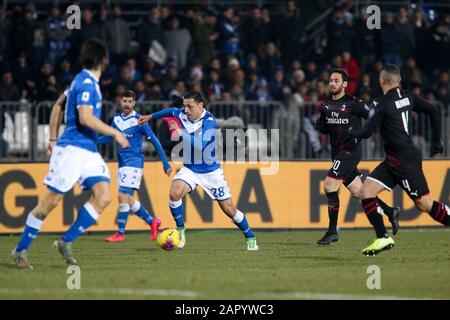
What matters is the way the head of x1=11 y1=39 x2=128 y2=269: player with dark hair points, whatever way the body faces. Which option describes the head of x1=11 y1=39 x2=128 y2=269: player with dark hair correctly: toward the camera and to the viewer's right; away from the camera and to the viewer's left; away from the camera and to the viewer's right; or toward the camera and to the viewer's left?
away from the camera and to the viewer's right

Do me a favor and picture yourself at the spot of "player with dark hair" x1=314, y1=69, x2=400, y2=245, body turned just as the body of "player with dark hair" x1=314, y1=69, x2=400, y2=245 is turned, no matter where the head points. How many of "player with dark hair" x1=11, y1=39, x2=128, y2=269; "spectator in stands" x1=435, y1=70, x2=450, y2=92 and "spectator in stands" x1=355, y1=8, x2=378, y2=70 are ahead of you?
1

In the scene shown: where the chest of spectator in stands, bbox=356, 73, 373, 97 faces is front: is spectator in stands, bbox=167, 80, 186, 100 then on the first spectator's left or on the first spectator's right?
on the first spectator's right

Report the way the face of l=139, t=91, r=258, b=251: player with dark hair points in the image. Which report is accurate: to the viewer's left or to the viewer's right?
to the viewer's left

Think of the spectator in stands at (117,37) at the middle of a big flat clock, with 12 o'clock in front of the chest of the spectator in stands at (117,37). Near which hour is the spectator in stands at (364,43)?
the spectator in stands at (364,43) is roughly at 9 o'clock from the spectator in stands at (117,37).

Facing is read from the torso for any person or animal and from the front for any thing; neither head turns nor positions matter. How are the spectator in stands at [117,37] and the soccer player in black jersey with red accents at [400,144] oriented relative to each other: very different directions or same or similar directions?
very different directions

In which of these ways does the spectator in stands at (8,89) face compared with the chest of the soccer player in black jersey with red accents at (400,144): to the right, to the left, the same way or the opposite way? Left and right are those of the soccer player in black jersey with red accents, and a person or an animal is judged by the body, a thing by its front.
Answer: the opposite way

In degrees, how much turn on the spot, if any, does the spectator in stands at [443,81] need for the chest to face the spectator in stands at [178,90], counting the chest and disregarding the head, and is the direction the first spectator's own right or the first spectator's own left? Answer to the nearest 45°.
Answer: approximately 45° to the first spectator's own right

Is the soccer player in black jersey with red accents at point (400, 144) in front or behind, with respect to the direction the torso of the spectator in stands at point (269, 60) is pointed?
in front

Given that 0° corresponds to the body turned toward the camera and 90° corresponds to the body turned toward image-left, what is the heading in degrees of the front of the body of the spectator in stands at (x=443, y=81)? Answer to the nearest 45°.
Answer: approximately 0°

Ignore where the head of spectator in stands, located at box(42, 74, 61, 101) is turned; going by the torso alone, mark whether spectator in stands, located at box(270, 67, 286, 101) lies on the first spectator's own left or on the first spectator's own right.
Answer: on the first spectator's own left

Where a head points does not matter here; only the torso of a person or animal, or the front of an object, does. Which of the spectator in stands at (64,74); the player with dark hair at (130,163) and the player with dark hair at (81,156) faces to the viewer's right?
the player with dark hair at (81,156)

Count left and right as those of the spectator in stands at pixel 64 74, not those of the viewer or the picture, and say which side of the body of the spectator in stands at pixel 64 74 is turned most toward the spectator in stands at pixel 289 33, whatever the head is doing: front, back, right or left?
left
